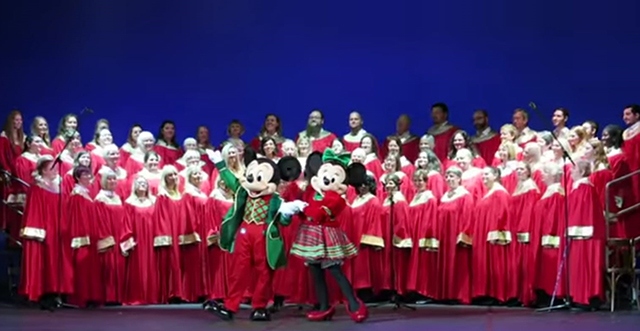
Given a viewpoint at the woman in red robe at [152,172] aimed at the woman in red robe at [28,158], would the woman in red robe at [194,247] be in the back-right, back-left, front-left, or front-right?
back-left

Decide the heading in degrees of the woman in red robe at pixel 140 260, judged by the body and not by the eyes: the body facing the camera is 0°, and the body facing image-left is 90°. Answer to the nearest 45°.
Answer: approximately 0°

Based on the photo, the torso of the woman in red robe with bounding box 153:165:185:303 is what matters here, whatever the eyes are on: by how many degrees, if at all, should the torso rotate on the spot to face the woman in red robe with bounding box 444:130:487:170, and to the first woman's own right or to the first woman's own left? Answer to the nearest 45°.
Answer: approximately 45° to the first woman's own left

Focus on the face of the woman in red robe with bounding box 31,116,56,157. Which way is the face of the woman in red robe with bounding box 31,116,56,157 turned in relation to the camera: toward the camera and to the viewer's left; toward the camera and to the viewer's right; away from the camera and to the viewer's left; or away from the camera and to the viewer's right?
toward the camera and to the viewer's right

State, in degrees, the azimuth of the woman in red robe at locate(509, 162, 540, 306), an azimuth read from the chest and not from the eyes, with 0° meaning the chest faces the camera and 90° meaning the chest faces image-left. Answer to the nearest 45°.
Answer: approximately 45°

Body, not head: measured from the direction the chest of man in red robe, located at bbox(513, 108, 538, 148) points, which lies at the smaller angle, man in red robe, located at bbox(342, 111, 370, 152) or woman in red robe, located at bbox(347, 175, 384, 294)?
the woman in red robe
